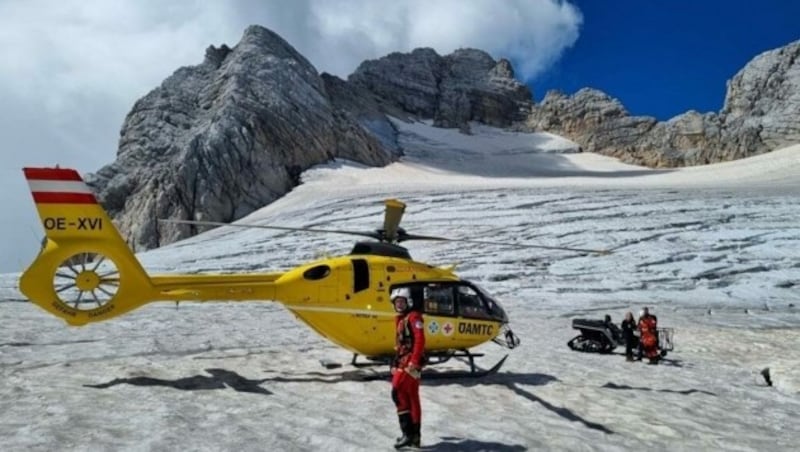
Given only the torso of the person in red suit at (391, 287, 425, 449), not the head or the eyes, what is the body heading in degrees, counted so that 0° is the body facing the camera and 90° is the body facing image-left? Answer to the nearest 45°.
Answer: approximately 45°

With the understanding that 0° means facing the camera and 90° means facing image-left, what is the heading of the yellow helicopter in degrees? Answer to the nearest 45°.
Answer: approximately 270°

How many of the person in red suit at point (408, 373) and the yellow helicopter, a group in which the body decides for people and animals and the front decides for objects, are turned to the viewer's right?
1

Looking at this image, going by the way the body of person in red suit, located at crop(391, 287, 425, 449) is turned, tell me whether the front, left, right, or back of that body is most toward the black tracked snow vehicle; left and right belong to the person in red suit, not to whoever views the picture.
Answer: back

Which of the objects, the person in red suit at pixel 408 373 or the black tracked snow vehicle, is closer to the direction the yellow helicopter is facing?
the black tracked snow vehicle

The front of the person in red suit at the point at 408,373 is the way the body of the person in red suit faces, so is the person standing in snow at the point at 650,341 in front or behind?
behind
